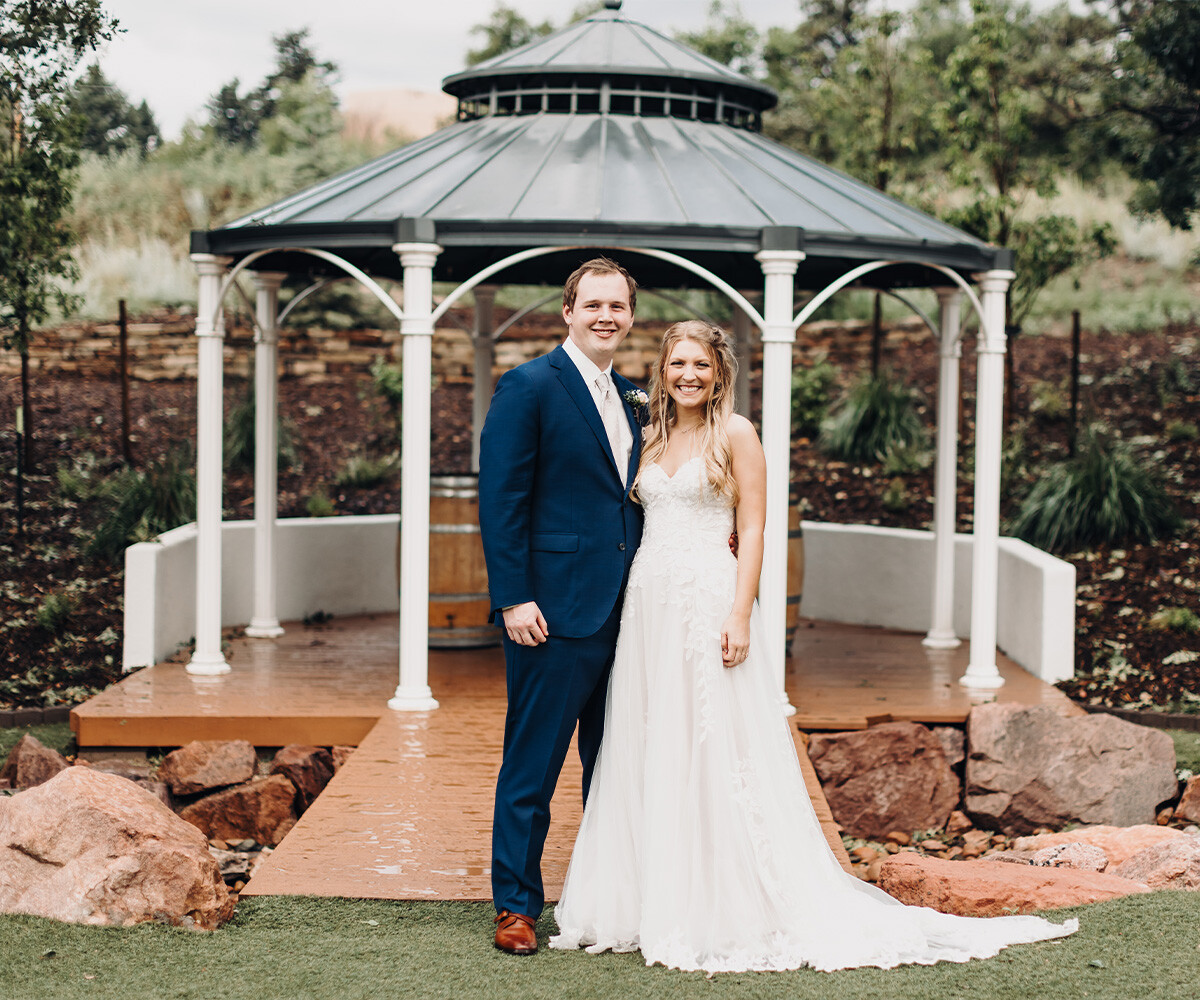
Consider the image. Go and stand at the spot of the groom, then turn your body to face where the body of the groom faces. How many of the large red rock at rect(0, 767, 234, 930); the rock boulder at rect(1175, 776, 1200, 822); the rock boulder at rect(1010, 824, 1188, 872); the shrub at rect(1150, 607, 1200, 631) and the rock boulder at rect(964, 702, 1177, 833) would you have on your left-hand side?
4

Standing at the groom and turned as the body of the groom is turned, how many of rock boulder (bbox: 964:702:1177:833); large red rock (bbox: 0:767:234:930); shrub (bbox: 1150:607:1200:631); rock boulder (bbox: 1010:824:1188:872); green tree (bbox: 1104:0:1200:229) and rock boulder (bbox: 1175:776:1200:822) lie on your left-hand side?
5

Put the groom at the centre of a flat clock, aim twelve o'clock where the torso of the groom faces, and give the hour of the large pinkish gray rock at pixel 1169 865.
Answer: The large pinkish gray rock is roughly at 10 o'clock from the groom.

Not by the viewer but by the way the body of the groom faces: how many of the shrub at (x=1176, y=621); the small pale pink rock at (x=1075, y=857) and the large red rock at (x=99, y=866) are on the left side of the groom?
2

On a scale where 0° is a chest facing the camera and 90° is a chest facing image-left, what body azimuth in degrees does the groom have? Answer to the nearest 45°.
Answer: approximately 315°

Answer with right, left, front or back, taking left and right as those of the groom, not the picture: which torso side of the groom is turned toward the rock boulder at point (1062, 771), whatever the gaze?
left

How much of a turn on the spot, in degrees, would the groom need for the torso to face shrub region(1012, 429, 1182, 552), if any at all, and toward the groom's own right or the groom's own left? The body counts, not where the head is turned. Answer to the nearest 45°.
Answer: approximately 90° to the groom's own left

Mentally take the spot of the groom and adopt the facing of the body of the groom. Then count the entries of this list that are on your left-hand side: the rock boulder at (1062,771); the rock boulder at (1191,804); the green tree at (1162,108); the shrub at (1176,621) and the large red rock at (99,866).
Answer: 4

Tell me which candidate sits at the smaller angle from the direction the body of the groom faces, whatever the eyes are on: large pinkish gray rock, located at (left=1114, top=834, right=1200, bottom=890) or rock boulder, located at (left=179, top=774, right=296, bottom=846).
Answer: the large pinkish gray rock
